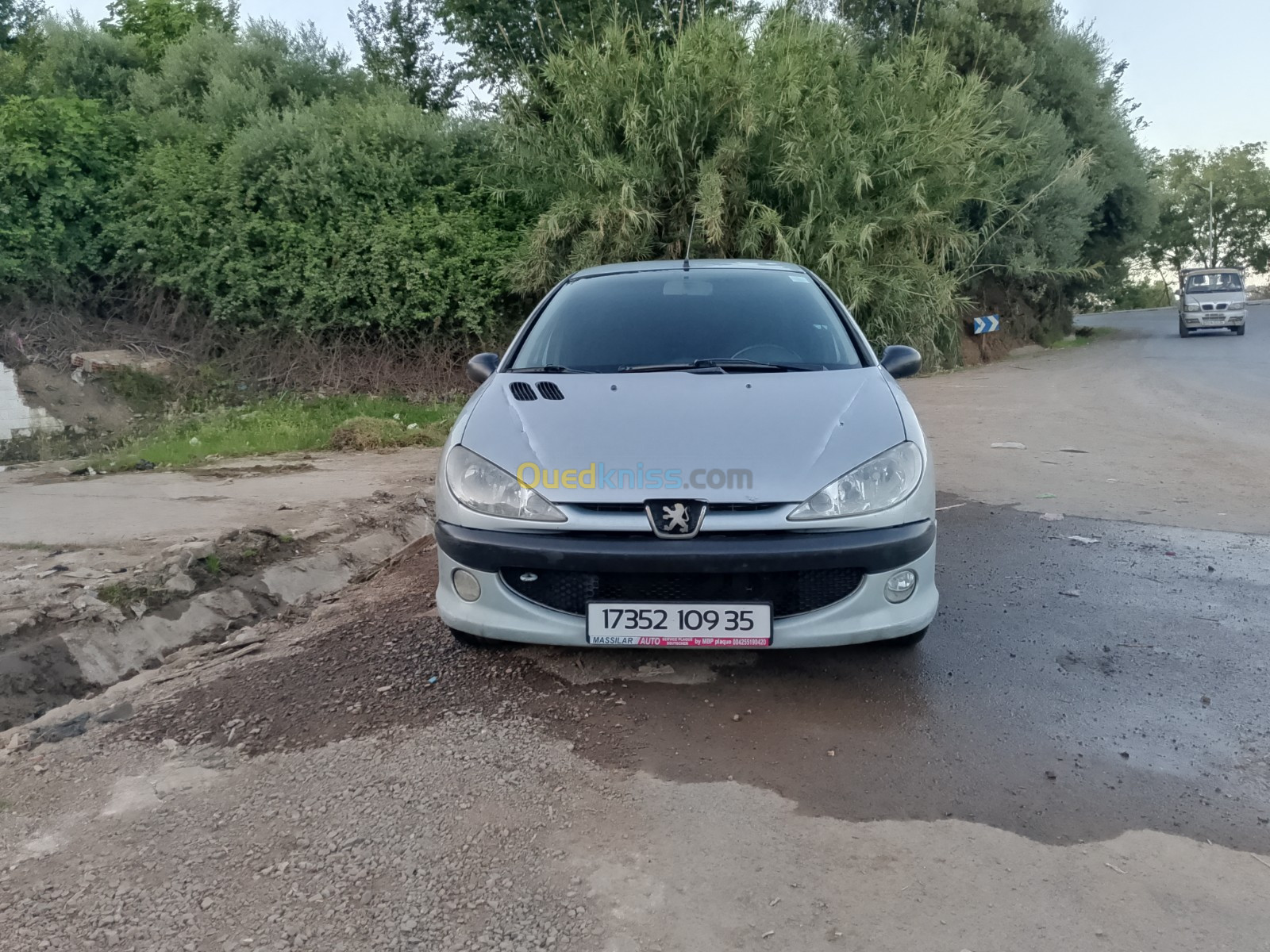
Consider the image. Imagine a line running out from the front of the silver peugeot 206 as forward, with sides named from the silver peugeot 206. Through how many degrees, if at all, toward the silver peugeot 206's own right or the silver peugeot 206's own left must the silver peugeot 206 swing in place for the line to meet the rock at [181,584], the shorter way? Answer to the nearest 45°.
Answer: approximately 135° to the silver peugeot 206's own right

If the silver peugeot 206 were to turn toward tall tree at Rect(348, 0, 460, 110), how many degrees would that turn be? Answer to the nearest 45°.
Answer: approximately 180°

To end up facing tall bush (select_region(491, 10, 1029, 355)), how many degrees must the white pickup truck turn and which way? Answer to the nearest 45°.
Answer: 0° — it already faces it

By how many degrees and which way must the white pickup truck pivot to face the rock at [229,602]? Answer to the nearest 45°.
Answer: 0° — it already faces it

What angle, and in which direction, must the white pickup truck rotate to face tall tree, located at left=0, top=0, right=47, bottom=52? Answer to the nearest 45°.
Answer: approximately 45° to its right

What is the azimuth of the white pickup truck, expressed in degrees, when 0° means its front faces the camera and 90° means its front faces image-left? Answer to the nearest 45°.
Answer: approximately 0°

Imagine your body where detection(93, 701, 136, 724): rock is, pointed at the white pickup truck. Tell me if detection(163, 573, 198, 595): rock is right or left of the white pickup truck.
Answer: left

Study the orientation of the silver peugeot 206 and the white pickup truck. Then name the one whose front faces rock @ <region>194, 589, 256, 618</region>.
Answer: the white pickup truck

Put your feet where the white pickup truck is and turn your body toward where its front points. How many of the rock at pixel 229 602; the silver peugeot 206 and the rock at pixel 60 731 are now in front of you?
3

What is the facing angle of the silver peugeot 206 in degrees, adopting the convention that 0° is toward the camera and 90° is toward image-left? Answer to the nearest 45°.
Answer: approximately 0°

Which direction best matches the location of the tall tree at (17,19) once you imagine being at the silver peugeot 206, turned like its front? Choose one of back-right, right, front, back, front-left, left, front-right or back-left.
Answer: back-right
